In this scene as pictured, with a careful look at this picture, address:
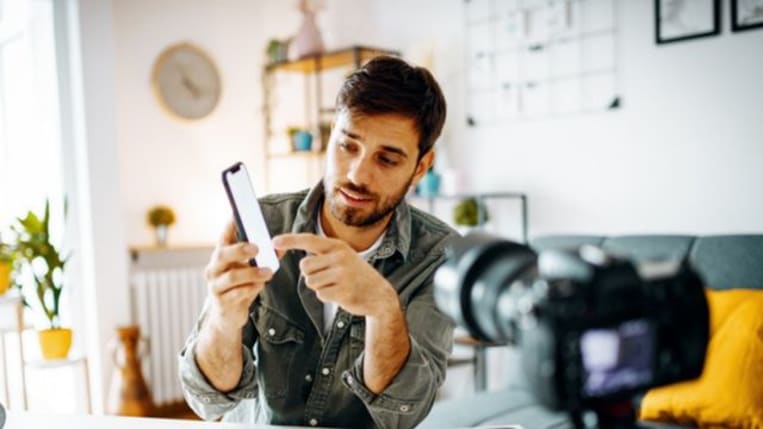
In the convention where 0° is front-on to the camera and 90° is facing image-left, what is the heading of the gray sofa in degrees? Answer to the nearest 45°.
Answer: approximately 45°

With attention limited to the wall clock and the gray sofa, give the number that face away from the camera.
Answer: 0

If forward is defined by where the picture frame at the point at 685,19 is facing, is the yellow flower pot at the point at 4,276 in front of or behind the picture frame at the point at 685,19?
in front

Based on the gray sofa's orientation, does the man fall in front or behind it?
in front

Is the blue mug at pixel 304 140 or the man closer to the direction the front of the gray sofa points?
the man

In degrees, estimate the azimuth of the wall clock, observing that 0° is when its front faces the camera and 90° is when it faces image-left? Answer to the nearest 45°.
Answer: approximately 315°

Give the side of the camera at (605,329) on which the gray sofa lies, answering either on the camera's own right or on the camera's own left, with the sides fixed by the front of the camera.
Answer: on the camera's own right
